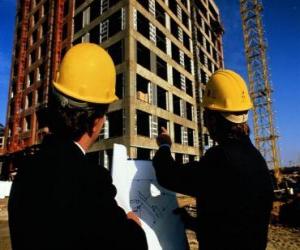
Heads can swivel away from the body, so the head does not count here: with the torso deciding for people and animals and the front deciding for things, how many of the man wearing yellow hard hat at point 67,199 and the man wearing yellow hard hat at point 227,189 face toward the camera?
0

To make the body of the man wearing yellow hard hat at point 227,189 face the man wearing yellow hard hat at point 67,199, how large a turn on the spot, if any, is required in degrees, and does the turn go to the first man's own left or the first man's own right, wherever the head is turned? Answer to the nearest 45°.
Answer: approximately 90° to the first man's own left

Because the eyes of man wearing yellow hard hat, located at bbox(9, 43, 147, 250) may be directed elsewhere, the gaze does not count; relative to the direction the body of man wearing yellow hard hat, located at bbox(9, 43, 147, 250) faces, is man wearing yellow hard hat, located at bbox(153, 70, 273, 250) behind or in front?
in front

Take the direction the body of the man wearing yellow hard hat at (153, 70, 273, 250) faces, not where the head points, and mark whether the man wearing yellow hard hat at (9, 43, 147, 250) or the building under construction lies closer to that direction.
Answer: the building under construction

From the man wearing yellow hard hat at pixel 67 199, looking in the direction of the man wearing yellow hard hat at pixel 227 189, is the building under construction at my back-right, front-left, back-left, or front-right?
front-left

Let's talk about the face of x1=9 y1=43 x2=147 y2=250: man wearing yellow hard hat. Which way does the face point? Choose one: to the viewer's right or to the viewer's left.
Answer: to the viewer's right

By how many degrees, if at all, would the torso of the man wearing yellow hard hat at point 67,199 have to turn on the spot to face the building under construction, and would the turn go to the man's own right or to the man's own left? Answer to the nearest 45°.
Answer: approximately 45° to the man's own left

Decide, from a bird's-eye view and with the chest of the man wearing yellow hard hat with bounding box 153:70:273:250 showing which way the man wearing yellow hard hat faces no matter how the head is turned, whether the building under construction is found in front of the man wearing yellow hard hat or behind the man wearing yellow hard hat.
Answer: in front

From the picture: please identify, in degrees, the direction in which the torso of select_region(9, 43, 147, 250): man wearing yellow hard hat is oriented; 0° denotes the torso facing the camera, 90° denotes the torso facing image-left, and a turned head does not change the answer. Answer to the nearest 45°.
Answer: approximately 225°

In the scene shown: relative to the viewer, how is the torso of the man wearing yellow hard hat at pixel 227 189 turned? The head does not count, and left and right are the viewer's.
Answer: facing away from the viewer and to the left of the viewer
